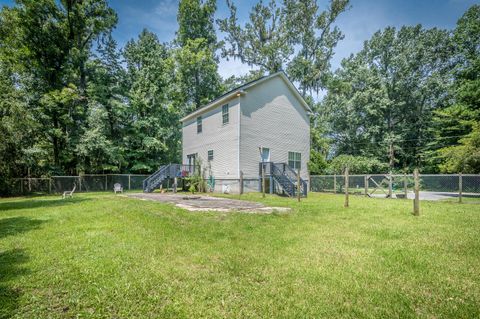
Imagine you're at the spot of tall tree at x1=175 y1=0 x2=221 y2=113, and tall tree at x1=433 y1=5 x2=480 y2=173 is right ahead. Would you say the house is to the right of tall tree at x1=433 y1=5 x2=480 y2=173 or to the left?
right

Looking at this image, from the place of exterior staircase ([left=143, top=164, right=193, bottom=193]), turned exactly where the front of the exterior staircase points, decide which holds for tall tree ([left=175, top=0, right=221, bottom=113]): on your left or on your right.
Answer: on your right

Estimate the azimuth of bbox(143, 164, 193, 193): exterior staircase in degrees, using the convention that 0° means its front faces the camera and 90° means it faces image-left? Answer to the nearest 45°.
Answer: approximately 90°
